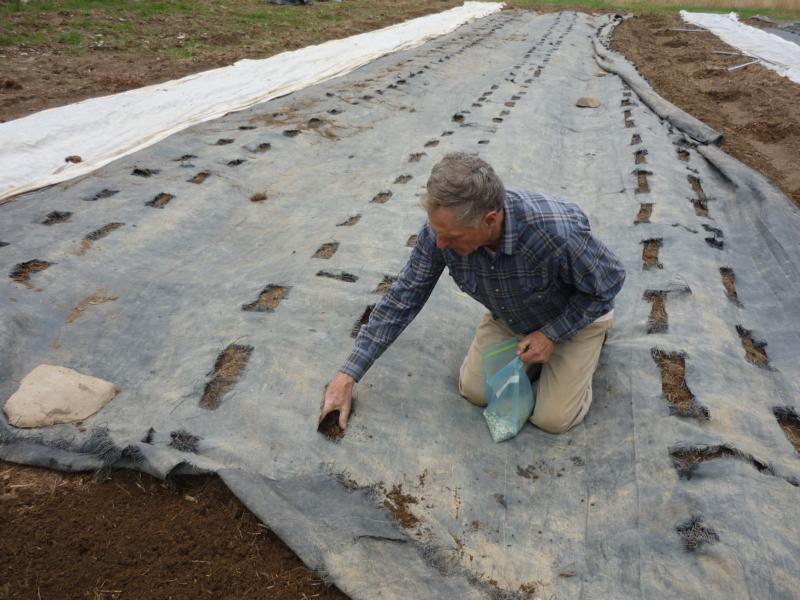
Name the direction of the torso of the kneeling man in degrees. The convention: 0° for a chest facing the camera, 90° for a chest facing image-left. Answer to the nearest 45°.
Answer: approximately 45°

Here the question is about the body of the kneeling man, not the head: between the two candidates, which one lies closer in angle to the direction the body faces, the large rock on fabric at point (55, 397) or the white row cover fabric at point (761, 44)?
the large rock on fabric

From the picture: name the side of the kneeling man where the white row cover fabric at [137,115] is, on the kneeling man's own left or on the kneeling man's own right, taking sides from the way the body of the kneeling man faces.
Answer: on the kneeling man's own right

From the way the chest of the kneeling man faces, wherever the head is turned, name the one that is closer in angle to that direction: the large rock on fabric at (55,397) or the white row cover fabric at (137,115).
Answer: the large rock on fabric

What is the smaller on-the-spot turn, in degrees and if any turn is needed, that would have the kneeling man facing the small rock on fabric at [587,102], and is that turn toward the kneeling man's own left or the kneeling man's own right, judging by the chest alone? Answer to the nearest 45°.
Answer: approximately 135° to the kneeling man's own right

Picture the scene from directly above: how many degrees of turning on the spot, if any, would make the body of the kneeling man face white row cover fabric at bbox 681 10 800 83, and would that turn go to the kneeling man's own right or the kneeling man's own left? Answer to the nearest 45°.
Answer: approximately 180°

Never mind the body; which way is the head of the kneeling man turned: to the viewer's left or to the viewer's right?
to the viewer's left

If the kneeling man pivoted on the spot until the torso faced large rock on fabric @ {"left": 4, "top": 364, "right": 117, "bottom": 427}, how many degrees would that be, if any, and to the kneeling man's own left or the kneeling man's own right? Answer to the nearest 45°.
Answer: approximately 45° to the kneeling man's own right

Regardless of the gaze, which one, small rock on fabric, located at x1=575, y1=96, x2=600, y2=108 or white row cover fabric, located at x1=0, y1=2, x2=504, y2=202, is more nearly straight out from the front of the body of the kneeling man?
the white row cover fabric
